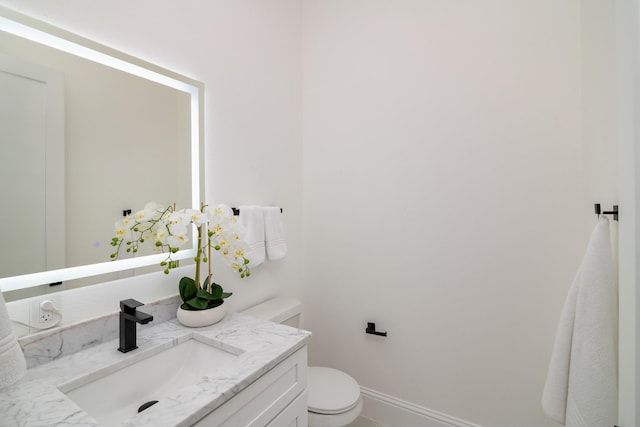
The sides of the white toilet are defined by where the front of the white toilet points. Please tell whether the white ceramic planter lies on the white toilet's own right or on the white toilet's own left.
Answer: on the white toilet's own right

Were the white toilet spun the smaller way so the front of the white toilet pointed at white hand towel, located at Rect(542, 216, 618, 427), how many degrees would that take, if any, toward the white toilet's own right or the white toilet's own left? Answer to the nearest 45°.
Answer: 0° — it already faces it

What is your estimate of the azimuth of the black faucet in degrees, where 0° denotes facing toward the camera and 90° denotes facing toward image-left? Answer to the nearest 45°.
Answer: approximately 315°

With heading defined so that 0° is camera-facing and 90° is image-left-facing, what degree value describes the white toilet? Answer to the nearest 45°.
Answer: approximately 315°

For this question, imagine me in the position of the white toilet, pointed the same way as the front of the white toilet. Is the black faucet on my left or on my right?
on my right
